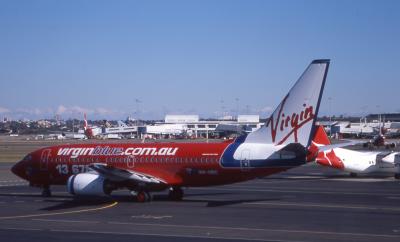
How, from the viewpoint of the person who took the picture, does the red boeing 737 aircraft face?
facing away from the viewer and to the left of the viewer
